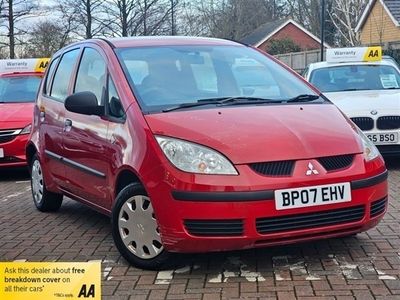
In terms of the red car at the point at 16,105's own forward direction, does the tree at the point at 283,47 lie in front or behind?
behind

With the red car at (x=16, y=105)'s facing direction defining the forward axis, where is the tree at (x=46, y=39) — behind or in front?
behind

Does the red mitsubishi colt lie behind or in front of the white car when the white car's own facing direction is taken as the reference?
in front

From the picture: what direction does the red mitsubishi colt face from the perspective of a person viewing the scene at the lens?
facing the viewer and to the right of the viewer

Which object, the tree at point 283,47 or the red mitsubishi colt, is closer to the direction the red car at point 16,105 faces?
the red mitsubishi colt

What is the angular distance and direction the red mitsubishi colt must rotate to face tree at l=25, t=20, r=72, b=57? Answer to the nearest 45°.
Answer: approximately 135° to its left

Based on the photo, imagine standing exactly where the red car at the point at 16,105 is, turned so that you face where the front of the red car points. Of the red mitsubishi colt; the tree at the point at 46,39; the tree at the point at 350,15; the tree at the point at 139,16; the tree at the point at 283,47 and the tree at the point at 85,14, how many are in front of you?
1

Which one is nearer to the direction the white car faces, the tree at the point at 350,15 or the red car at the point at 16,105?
the red car

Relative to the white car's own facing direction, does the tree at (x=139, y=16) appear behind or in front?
behind

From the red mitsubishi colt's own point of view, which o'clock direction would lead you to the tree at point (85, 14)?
The tree is roughly at 7 o'clock from the red mitsubishi colt.

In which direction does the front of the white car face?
toward the camera

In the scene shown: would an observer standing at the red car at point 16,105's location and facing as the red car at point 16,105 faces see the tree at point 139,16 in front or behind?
behind

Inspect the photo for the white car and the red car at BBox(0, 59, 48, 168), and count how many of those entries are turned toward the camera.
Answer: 2

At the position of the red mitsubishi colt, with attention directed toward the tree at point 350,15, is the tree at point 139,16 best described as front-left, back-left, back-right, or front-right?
front-left

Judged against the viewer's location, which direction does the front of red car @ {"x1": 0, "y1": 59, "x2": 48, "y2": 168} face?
facing the viewer

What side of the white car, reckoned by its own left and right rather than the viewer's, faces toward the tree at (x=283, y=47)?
back

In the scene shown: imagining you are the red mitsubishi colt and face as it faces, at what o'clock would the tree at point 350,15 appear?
The tree is roughly at 8 o'clock from the red mitsubishi colt.
